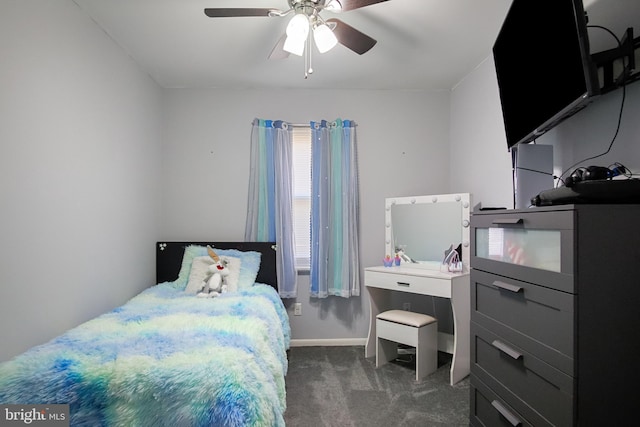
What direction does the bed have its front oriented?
toward the camera

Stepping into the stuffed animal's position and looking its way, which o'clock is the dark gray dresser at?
The dark gray dresser is roughly at 11 o'clock from the stuffed animal.

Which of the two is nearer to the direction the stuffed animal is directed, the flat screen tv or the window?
the flat screen tv

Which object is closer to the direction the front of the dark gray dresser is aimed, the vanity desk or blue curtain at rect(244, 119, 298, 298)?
the blue curtain

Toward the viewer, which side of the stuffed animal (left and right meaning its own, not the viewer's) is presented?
front

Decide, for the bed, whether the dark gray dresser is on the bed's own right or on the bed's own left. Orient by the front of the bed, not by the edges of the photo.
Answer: on the bed's own left

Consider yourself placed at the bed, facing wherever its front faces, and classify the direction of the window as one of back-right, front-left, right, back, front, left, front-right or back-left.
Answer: back-left

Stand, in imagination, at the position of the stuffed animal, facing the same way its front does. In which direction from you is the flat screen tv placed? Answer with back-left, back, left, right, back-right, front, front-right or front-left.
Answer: front-left

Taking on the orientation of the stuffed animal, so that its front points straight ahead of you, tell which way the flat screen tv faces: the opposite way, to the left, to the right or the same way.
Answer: to the right

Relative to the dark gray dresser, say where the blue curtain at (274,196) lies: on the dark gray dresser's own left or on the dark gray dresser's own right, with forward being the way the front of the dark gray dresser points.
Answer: on the dark gray dresser's own right

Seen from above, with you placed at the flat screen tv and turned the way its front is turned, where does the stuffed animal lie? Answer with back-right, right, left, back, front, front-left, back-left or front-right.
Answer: front-right
